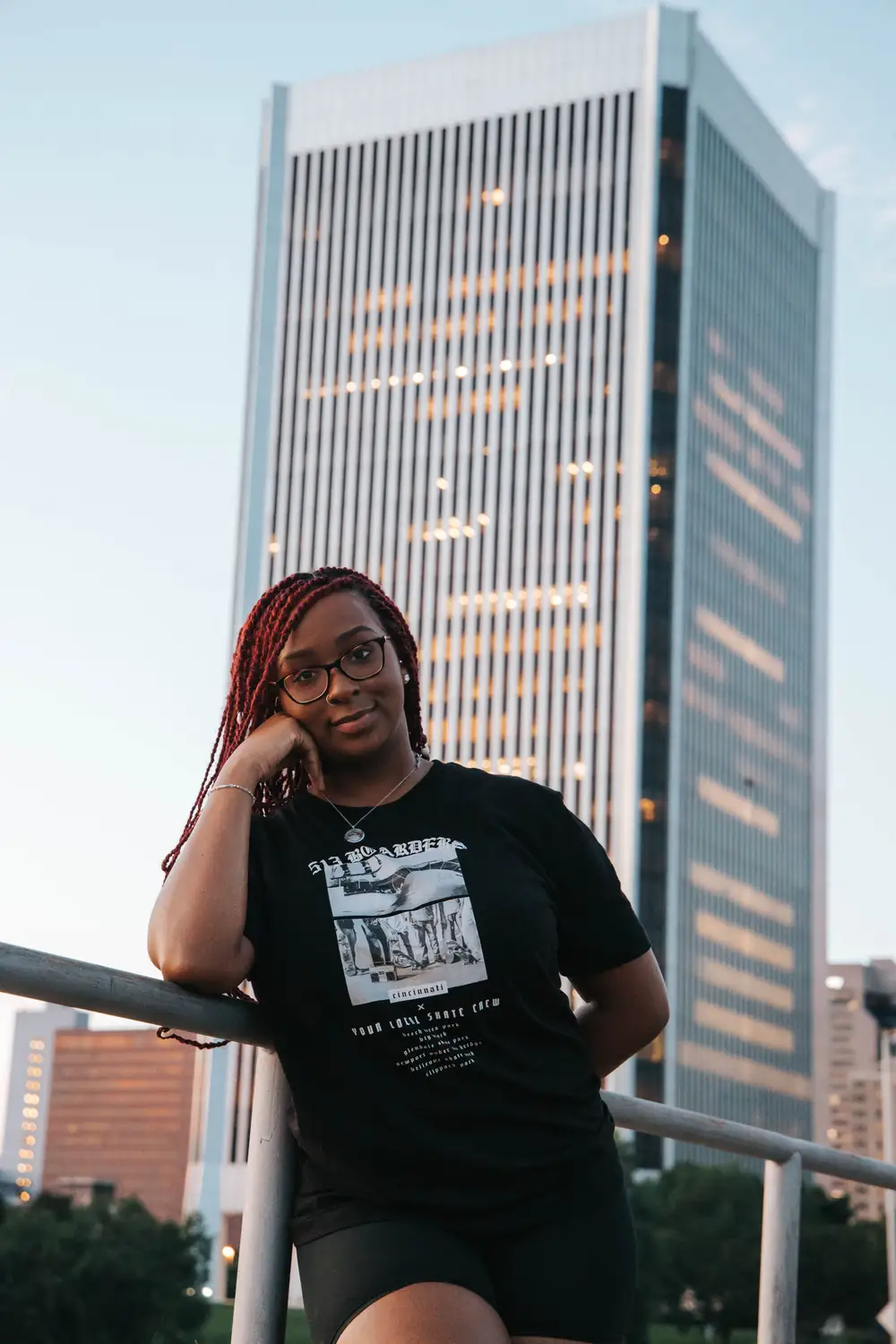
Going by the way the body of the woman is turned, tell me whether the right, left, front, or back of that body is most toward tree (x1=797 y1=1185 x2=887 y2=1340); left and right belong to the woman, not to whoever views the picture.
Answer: back

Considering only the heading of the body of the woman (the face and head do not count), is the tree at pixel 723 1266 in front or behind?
behind

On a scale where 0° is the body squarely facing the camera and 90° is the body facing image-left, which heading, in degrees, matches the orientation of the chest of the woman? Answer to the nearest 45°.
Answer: approximately 0°
